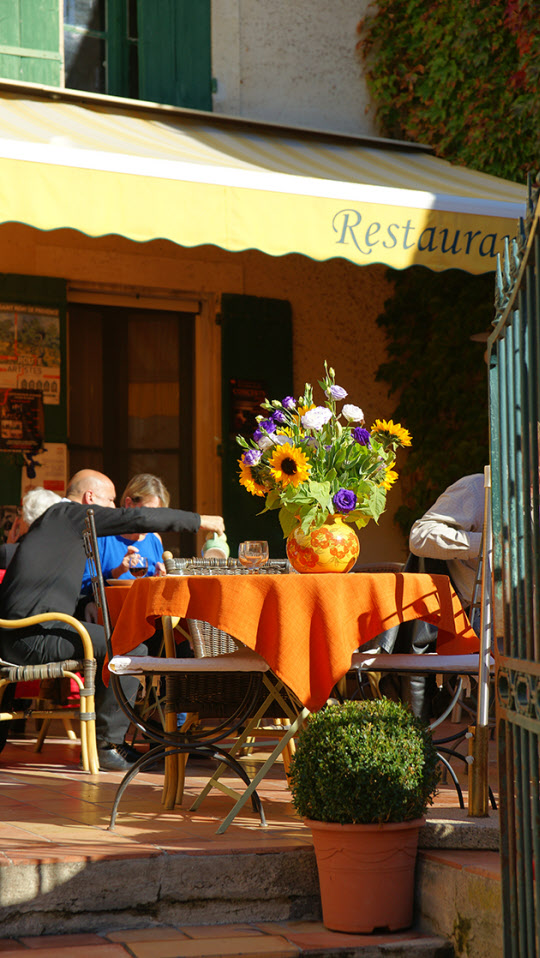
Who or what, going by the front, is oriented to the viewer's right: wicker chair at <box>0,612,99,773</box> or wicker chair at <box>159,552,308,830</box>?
wicker chair at <box>0,612,99,773</box>

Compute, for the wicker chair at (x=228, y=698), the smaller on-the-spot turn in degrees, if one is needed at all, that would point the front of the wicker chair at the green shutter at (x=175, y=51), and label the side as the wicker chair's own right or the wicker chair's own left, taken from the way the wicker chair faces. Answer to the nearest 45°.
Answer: approximately 180°

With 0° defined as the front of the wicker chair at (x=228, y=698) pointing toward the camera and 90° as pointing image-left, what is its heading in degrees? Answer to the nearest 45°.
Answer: approximately 0°

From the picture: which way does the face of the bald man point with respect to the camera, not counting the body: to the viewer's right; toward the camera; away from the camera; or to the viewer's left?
to the viewer's right

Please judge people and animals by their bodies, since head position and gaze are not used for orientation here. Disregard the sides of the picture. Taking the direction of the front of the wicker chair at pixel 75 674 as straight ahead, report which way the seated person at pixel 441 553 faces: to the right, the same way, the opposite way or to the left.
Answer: the opposite way

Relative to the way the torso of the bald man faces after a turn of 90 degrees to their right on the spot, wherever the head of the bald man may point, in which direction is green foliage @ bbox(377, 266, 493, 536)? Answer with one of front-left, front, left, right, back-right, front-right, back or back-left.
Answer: back-left

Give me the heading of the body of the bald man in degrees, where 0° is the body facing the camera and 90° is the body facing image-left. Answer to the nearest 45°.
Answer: approximately 270°

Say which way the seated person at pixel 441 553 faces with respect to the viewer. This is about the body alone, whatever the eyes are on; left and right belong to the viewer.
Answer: facing to the left of the viewer

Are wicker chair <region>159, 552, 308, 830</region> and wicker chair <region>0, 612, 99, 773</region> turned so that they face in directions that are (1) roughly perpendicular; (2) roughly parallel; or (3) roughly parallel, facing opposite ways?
roughly perpendicular

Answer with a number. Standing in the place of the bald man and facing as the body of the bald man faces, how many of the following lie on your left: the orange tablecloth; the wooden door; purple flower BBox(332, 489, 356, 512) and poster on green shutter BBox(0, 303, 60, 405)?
2

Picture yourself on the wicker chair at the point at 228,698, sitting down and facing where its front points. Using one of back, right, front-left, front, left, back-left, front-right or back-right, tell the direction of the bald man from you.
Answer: back-right

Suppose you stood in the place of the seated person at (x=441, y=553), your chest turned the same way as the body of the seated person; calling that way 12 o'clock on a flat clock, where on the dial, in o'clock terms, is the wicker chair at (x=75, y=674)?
The wicker chair is roughly at 12 o'clock from the seated person.

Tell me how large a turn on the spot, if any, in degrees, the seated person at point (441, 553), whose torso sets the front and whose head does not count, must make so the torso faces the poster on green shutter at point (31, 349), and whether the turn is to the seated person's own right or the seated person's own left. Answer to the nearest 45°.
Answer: approximately 45° to the seated person's own right

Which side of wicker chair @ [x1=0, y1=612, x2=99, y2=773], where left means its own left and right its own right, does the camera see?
right

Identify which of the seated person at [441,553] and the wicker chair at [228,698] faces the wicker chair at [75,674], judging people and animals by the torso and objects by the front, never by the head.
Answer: the seated person
